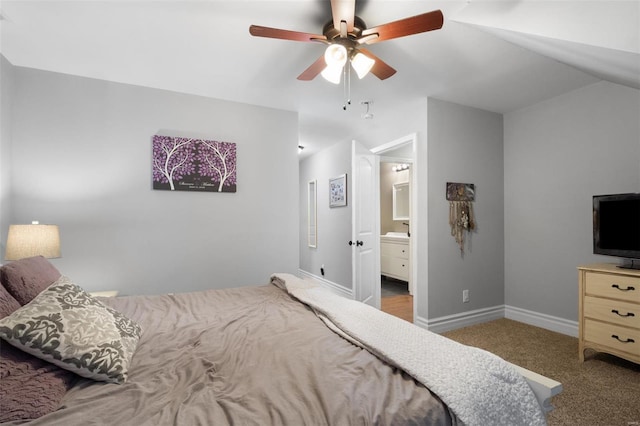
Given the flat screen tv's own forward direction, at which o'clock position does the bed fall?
The bed is roughly at 11 o'clock from the flat screen tv.

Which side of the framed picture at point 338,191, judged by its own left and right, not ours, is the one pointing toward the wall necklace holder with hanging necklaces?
left

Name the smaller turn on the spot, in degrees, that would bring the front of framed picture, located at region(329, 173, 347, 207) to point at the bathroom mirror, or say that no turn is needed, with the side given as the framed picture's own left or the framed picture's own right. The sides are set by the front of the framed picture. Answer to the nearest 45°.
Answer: approximately 180°

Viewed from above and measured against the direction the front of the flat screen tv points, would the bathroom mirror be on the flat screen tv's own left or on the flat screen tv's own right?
on the flat screen tv's own right

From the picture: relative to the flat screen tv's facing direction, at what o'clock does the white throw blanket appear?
The white throw blanket is roughly at 11 o'clock from the flat screen tv.

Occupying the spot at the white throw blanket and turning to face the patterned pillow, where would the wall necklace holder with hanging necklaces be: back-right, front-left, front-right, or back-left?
back-right

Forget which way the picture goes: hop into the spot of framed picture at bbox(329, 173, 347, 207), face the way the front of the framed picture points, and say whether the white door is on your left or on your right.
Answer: on your left

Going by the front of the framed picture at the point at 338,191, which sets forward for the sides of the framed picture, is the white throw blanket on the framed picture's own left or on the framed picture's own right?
on the framed picture's own left

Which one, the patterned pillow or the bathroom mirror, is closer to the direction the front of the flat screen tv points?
the patterned pillow

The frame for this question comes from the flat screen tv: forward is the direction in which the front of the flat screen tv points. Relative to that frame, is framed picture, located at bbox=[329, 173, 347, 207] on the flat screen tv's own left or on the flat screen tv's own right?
on the flat screen tv's own right

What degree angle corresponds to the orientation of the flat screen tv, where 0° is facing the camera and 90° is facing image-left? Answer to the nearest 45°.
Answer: approximately 45°
